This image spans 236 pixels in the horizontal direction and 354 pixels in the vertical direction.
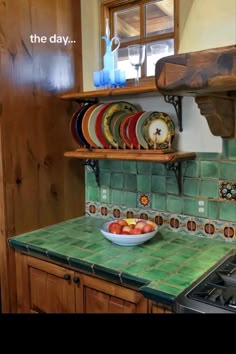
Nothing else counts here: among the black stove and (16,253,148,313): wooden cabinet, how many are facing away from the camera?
0

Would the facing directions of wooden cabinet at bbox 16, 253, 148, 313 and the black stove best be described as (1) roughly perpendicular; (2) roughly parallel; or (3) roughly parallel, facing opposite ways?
roughly parallel

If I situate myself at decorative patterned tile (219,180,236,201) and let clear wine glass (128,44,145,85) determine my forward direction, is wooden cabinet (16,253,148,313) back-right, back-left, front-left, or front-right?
front-left

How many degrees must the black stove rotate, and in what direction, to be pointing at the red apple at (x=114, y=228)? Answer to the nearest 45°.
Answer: approximately 90° to its right

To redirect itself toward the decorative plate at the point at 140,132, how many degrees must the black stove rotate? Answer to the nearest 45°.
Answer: approximately 90° to its right

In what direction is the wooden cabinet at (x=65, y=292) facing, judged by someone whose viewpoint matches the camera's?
facing the viewer and to the left of the viewer

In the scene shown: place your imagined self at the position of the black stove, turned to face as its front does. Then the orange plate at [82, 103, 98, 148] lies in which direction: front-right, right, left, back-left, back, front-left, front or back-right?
right

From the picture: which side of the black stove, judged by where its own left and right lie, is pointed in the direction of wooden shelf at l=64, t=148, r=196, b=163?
right
